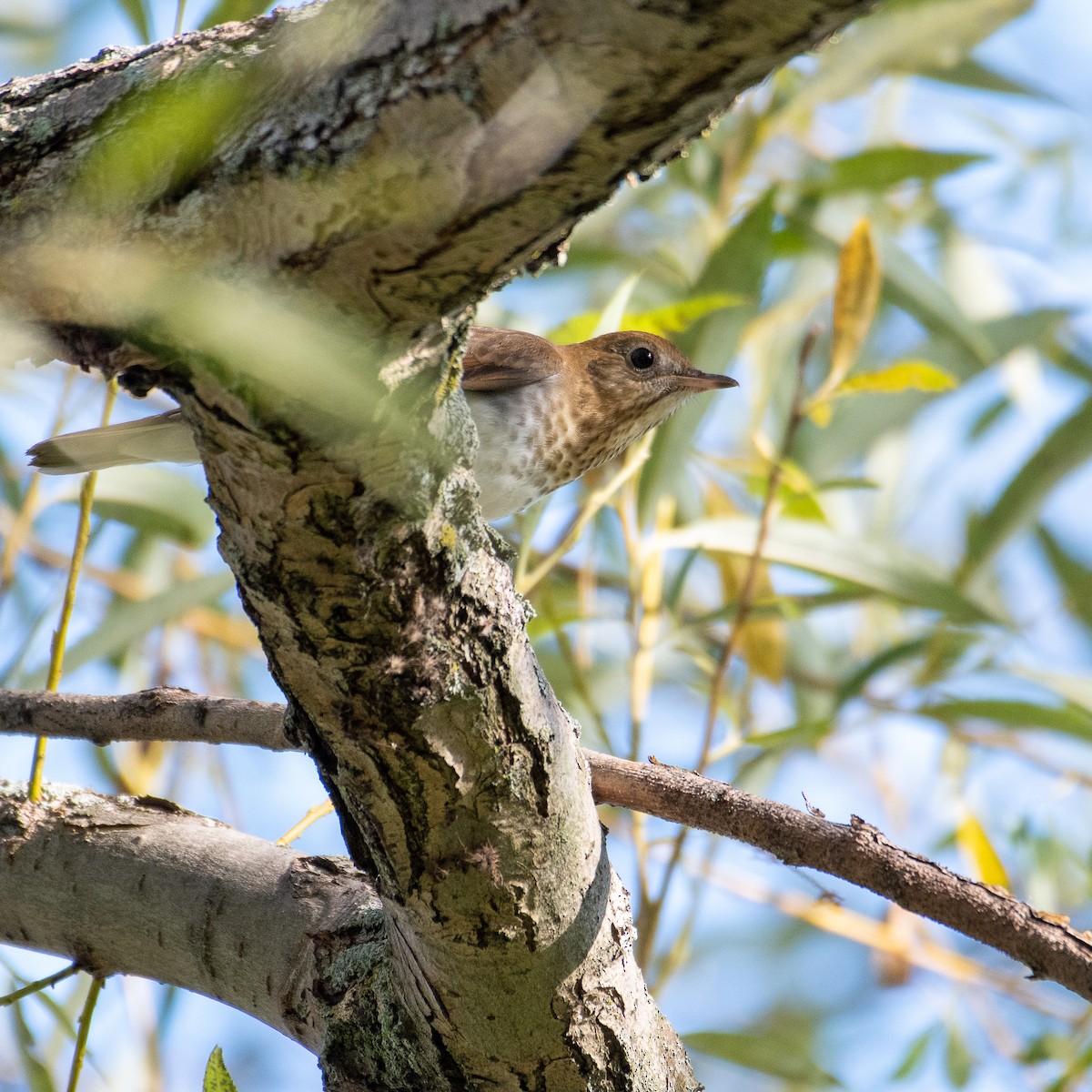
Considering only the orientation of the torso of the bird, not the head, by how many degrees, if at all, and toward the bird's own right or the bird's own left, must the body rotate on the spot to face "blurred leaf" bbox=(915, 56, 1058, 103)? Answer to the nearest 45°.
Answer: approximately 45° to the bird's own left

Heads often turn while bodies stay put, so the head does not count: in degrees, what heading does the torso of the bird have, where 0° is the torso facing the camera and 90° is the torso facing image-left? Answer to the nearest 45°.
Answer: approximately 270°

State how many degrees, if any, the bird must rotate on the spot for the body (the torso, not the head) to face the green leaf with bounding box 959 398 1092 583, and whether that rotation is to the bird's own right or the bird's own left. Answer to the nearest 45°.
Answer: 0° — it already faces it

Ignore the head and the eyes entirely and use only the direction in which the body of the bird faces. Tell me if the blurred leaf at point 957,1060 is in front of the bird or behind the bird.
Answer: in front

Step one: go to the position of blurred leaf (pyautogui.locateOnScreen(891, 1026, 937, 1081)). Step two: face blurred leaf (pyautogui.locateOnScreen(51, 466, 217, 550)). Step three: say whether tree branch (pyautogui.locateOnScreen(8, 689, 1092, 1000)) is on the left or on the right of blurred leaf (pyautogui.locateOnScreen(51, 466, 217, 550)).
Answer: left

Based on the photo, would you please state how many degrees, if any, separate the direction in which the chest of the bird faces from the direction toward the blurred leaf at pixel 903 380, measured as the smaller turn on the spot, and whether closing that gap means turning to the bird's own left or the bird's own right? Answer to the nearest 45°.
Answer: approximately 45° to the bird's own left

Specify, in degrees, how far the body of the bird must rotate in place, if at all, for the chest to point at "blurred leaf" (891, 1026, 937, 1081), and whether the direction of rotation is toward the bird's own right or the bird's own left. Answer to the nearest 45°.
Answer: approximately 45° to the bird's own left
